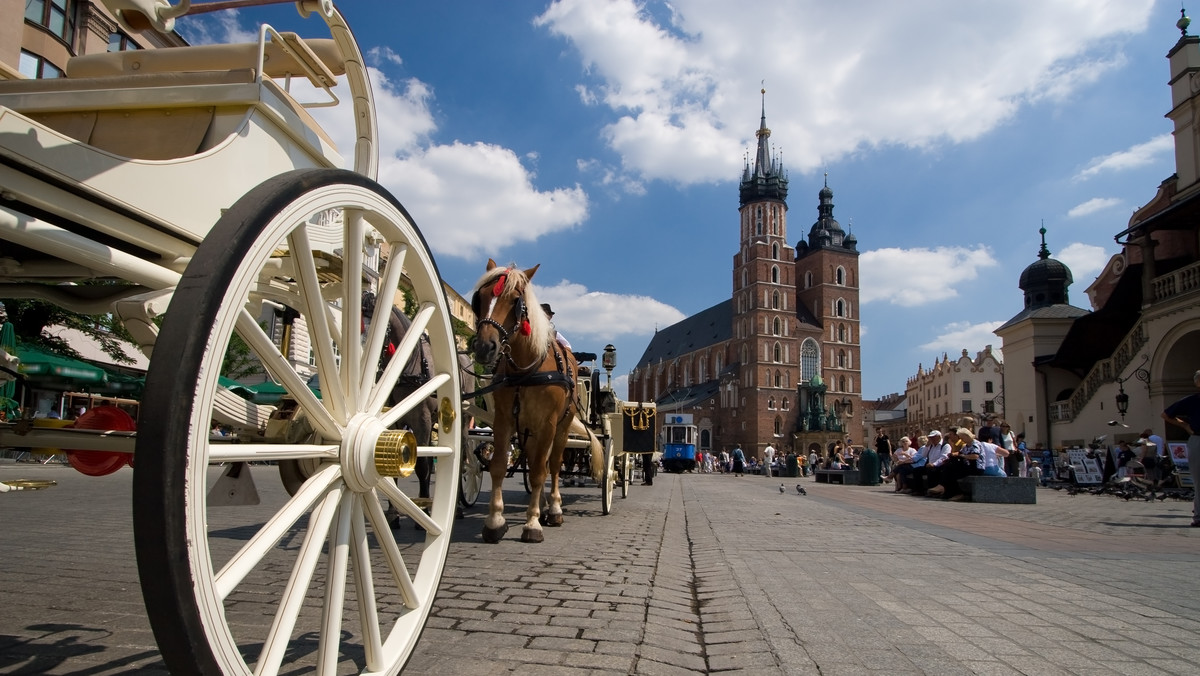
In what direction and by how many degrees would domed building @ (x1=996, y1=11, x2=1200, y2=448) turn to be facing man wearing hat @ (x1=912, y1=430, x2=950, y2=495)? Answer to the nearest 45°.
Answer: approximately 45° to its left

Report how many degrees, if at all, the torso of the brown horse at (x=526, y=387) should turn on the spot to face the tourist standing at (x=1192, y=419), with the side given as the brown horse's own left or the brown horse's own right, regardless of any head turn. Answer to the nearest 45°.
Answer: approximately 135° to the brown horse's own left

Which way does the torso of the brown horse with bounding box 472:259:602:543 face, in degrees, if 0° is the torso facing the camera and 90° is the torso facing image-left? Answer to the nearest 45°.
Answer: approximately 45°

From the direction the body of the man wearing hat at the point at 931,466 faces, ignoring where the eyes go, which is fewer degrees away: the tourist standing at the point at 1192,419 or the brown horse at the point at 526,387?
the brown horse

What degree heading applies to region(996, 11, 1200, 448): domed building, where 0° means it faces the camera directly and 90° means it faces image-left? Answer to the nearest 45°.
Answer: approximately 45°

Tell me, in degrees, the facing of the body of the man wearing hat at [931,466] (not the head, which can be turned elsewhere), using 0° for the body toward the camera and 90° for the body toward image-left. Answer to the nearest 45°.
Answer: approximately 45°
